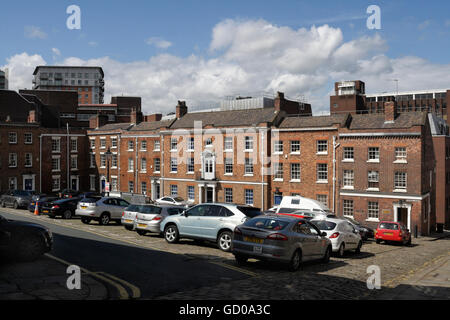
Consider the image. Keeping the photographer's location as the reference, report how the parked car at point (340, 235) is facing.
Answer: facing away from the viewer and to the right of the viewer

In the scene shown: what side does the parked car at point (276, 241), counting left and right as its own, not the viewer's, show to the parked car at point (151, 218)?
left

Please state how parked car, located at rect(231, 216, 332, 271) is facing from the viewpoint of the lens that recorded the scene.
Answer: facing away from the viewer and to the right of the viewer

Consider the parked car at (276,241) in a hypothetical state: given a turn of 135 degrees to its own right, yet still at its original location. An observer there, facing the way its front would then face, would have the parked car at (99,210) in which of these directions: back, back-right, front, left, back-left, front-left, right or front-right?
back-right
